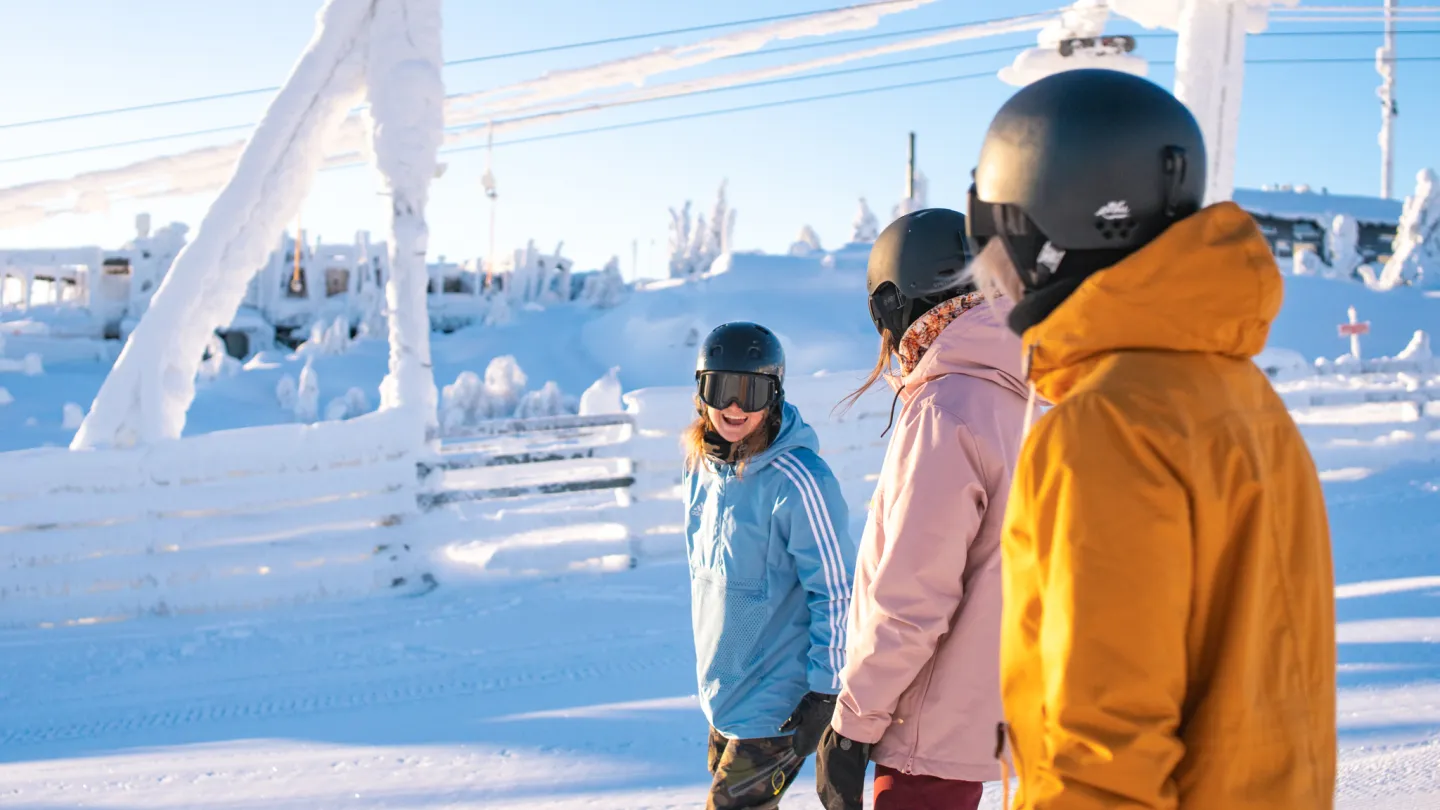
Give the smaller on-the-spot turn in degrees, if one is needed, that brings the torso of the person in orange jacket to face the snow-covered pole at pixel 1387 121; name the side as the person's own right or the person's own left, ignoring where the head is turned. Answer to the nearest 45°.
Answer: approximately 45° to the person's own right

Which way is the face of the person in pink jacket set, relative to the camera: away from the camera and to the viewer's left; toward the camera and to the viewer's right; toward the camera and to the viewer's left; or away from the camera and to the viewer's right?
away from the camera and to the viewer's left

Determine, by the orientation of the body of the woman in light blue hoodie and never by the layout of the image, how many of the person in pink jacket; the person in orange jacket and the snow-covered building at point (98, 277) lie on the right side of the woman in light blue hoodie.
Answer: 1

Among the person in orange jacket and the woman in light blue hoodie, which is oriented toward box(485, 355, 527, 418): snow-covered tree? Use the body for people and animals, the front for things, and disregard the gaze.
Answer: the person in orange jacket

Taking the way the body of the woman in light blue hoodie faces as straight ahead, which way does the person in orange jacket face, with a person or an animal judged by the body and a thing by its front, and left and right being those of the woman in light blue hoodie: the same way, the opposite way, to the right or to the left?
to the right

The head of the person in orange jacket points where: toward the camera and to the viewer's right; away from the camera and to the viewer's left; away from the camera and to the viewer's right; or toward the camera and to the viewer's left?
away from the camera and to the viewer's left

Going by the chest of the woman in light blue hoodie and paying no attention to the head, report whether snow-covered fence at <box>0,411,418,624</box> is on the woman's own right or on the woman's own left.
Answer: on the woman's own right

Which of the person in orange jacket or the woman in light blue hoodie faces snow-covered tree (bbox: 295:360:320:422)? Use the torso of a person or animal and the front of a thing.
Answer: the person in orange jacket

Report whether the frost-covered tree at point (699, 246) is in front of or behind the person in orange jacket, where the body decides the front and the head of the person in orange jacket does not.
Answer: in front

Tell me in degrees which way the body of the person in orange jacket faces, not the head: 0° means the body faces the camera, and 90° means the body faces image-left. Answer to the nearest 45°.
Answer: approximately 135°

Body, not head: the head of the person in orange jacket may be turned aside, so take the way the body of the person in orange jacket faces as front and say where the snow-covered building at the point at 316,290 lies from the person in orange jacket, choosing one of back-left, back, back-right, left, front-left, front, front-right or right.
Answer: front

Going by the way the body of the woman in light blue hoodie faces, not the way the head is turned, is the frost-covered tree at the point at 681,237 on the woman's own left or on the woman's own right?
on the woman's own right

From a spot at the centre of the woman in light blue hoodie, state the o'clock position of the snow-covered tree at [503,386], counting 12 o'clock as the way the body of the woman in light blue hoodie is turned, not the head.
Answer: The snow-covered tree is roughly at 4 o'clock from the woman in light blue hoodie.

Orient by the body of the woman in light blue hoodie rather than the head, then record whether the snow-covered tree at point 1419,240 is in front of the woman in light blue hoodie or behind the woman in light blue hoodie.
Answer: behind

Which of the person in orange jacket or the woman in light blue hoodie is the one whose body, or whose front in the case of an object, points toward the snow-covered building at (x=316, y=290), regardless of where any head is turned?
the person in orange jacket

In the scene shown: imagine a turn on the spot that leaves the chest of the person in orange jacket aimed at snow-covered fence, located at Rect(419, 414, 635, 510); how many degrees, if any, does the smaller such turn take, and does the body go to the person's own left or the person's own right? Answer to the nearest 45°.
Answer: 0° — they already face it

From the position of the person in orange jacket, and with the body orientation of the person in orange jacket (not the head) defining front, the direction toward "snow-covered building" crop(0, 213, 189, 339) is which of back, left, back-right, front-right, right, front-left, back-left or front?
front

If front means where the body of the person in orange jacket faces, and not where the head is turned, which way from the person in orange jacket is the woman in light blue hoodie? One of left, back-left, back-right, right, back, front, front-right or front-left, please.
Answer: front

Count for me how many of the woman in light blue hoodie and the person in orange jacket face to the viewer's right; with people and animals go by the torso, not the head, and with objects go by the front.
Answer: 0
